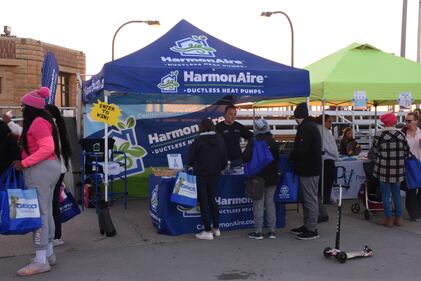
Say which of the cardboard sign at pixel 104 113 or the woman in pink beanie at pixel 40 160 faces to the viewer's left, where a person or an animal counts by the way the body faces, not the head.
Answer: the woman in pink beanie

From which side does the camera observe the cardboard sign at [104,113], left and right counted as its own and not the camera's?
front

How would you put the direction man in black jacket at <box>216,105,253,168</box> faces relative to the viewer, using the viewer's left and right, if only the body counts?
facing the viewer

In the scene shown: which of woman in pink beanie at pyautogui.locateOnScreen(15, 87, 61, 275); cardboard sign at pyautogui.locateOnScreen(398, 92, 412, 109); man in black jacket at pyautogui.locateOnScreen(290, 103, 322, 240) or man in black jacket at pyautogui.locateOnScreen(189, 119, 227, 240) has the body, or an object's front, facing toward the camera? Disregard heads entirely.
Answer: the cardboard sign

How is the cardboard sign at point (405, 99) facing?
toward the camera

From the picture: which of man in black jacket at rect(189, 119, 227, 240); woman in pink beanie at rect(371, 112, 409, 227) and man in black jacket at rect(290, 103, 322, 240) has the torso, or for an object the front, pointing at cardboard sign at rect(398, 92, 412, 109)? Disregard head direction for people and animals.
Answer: the woman in pink beanie

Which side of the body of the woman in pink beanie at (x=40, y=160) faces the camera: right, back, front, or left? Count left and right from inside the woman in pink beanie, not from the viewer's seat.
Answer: left

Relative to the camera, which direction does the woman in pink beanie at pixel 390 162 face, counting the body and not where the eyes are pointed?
away from the camera

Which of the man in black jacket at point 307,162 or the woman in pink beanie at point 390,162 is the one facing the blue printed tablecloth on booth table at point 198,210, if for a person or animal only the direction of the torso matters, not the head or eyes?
the man in black jacket

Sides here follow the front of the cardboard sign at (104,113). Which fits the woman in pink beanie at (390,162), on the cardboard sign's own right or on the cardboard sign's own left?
on the cardboard sign's own left
